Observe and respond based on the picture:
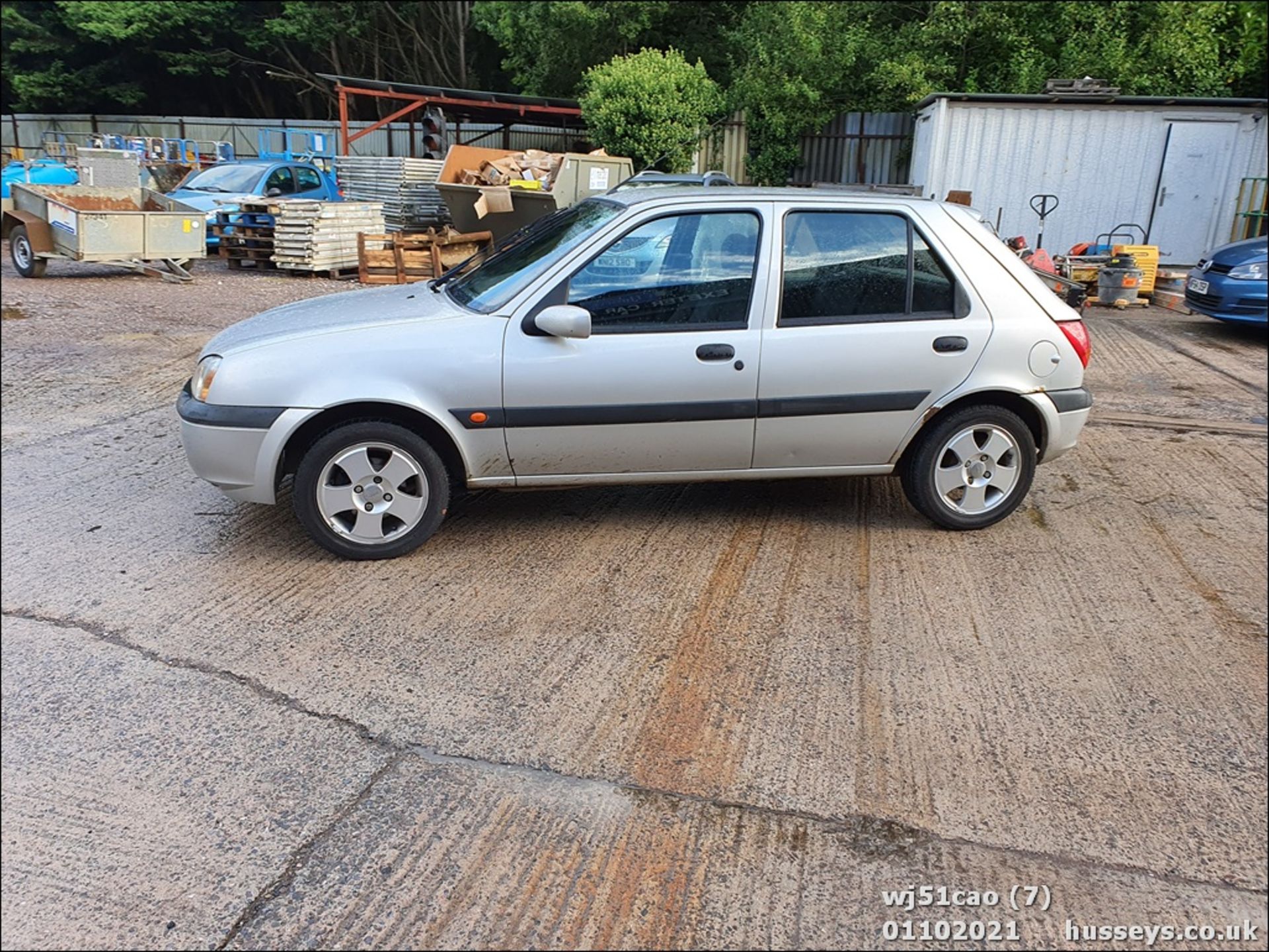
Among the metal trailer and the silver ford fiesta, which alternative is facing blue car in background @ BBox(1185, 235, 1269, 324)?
the metal trailer

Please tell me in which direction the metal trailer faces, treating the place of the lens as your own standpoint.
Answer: facing the viewer and to the right of the viewer

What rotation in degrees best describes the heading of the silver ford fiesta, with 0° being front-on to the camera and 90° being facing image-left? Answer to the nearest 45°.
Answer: approximately 90°

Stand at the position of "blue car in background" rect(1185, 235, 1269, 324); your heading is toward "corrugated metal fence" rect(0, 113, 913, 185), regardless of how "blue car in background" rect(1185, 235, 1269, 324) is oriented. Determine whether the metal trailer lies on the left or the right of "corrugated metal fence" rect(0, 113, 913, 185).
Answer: left

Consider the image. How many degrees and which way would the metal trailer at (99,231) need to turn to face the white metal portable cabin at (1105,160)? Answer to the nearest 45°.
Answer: approximately 45° to its left

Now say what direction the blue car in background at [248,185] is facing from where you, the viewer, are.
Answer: facing the viewer and to the left of the viewer

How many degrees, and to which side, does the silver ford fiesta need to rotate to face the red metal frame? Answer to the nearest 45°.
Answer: approximately 90° to its right

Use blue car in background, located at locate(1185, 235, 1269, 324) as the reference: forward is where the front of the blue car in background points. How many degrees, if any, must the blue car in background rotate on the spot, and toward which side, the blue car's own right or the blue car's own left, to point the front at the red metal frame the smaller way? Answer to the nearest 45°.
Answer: approximately 45° to the blue car's own right

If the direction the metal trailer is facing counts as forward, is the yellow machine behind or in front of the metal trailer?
in front

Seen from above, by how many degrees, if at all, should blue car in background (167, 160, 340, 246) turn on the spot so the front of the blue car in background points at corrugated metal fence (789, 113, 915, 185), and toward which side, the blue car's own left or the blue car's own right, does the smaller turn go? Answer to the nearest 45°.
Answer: approximately 135° to the blue car's own left

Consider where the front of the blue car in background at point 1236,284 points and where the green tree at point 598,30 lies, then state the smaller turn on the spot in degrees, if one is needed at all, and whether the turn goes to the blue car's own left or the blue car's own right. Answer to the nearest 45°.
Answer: approximately 90° to the blue car's own right

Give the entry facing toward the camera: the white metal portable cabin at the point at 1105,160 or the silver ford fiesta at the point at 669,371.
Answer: the white metal portable cabin

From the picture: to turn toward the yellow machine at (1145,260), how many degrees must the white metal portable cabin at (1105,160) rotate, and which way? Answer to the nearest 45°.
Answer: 0° — it already faces it

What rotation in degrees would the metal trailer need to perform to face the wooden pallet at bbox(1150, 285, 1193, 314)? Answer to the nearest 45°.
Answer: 0° — it already faces it

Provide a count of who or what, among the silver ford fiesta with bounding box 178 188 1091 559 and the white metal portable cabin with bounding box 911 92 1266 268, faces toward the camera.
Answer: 1

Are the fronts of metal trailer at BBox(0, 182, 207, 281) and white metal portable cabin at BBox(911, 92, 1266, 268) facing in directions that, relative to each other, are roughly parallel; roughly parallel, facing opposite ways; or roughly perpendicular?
roughly perpendicular
